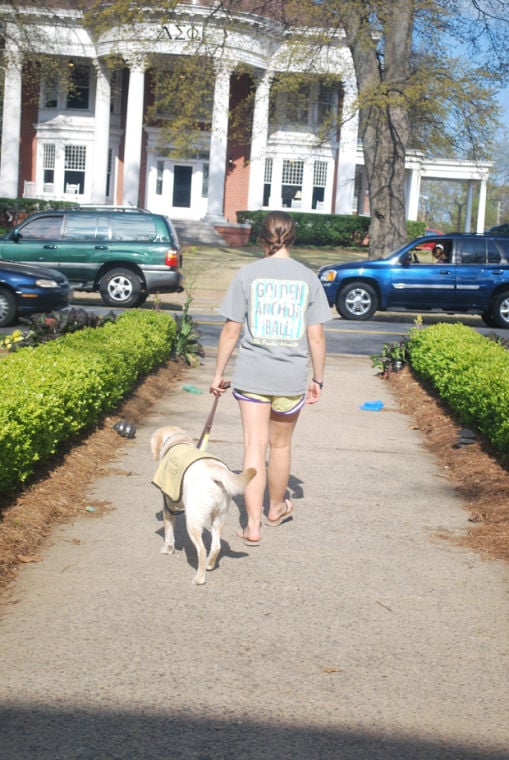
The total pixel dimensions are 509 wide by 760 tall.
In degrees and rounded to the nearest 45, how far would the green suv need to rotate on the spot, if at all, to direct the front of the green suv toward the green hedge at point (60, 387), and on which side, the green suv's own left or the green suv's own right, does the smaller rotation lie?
approximately 90° to the green suv's own left

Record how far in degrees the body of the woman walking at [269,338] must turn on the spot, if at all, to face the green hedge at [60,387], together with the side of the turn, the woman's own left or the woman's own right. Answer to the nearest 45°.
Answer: approximately 45° to the woman's own left

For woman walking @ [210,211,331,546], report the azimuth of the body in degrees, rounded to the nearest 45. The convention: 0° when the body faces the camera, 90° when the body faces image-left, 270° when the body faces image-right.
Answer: approximately 180°

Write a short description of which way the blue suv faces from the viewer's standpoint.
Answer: facing to the left of the viewer

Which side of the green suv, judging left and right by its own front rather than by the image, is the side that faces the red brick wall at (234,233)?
right

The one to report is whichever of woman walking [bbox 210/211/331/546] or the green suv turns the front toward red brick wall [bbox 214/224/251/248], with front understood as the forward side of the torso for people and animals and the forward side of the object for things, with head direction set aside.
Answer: the woman walking

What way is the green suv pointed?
to the viewer's left

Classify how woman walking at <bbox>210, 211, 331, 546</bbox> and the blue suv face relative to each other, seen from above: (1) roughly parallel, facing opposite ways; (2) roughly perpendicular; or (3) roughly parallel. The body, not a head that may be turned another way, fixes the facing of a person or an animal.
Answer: roughly perpendicular

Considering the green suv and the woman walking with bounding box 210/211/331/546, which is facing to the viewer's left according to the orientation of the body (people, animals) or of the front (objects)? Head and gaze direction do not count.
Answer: the green suv

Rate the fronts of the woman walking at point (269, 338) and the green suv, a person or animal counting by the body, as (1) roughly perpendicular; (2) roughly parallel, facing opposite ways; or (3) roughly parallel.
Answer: roughly perpendicular

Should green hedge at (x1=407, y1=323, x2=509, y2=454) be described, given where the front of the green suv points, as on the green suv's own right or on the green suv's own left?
on the green suv's own left

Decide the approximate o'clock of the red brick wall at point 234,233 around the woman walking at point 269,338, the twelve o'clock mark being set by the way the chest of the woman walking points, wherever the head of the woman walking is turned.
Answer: The red brick wall is roughly at 12 o'clock from the woman walking.

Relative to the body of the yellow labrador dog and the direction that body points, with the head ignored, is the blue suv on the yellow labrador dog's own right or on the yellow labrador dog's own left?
on the yellow labrador dog's own right

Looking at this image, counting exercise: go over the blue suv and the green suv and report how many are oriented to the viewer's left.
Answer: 2

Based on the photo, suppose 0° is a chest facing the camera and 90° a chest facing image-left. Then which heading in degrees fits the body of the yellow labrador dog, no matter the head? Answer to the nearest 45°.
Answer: approximately 135°

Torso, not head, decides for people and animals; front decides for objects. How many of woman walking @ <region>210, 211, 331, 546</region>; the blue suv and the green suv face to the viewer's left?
2
